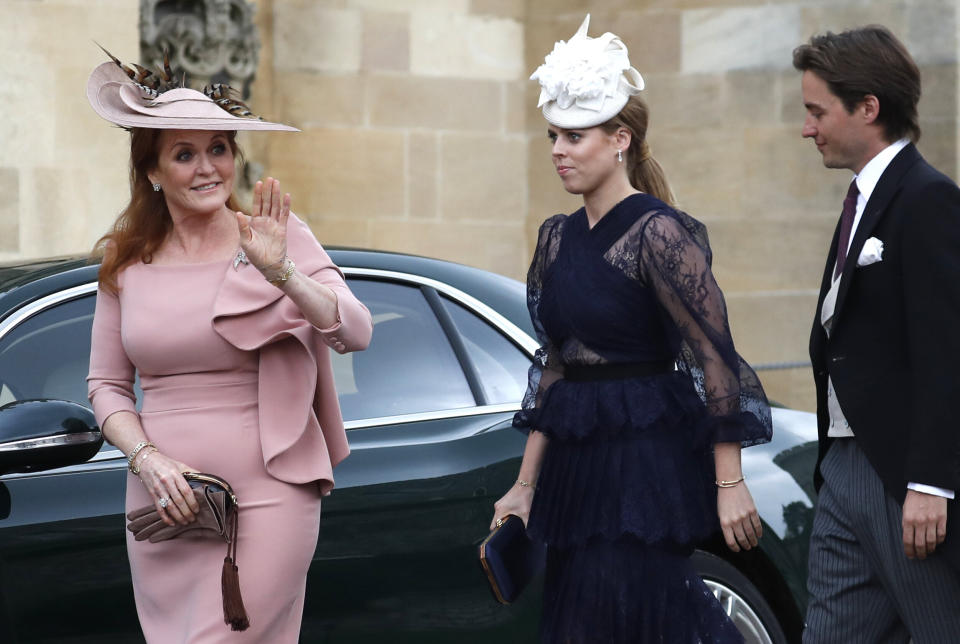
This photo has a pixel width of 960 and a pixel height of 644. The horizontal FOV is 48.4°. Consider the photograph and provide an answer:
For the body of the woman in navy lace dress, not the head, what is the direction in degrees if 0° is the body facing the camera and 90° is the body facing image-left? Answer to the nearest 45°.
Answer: approximately 45°

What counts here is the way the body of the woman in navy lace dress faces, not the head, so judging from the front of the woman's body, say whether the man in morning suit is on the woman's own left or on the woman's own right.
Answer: on the woman's own left

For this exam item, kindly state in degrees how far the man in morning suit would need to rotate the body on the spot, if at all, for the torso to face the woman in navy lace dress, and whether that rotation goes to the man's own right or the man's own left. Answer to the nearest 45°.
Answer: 0° — they already face them

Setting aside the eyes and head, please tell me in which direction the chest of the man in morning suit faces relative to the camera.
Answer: to the viewer's left
